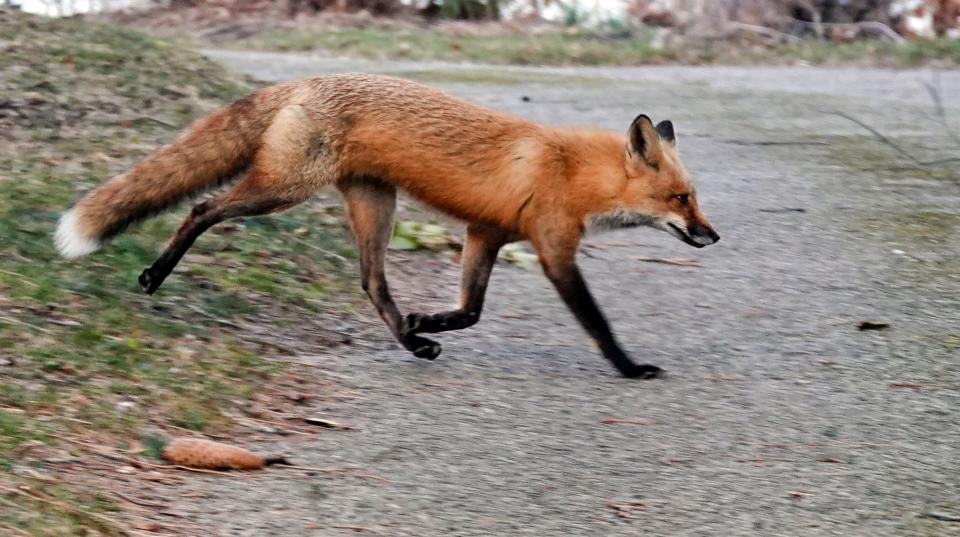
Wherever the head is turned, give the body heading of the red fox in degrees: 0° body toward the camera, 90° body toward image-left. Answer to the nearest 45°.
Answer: approximately 270°

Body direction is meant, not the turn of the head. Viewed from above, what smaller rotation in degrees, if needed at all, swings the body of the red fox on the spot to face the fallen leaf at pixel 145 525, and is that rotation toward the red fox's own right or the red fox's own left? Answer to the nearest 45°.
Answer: approximately 90° to the red fox's own right

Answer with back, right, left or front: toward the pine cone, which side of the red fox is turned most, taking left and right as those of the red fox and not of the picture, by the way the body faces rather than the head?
right

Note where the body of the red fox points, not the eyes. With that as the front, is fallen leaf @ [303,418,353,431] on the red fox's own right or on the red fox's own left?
on the red fox's own right
